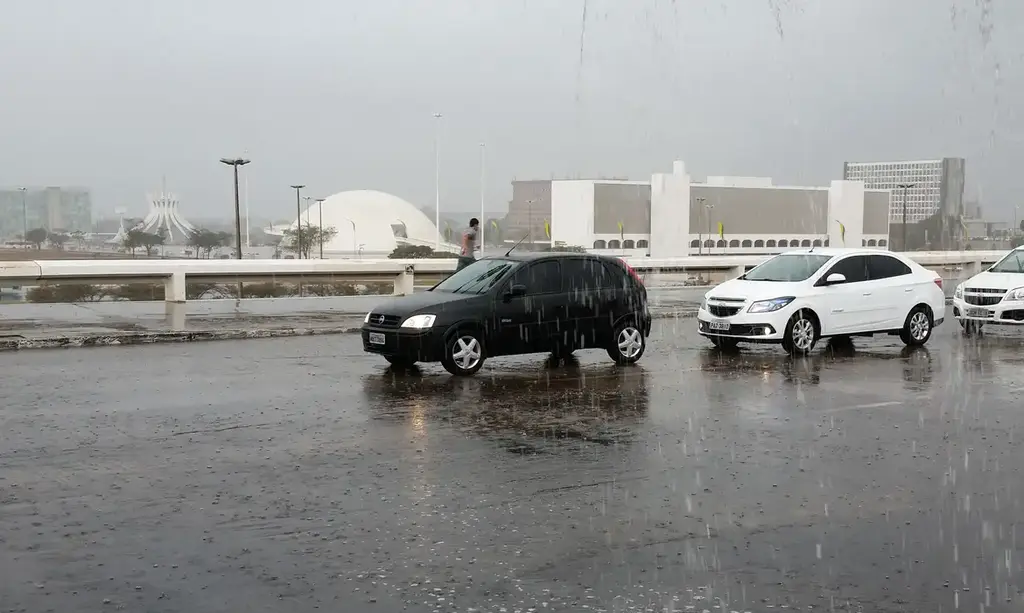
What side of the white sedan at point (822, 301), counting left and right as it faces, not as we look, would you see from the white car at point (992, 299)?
back

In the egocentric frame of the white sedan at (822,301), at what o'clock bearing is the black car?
The black car is roughly at 12 o'clock from the white sedan.

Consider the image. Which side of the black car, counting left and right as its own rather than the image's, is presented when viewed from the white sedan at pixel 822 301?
back

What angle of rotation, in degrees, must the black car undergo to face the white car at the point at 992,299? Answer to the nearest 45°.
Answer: approximately 180°

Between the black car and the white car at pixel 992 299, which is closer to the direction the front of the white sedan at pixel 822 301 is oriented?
the black car
